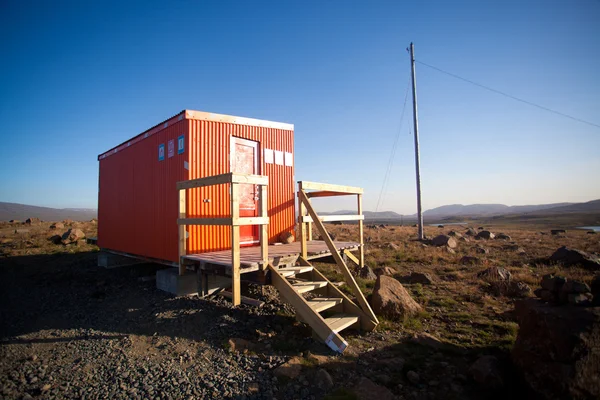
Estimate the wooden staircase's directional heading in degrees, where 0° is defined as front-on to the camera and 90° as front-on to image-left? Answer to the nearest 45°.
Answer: approximately 315°

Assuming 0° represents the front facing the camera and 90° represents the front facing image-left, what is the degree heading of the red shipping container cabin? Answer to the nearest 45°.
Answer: approximately 315°

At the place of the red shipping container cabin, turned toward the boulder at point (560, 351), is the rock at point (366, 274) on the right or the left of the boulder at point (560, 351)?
left

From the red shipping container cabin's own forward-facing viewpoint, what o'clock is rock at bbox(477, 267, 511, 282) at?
The rock is roughly at 11 o'clock from the red shipping container cabin.

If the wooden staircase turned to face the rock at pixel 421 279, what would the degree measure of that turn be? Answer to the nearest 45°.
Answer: approximately 90° to its left

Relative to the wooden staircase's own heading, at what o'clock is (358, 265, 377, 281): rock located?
The rock is roughly at 8 o'clock from the wooden staircase.

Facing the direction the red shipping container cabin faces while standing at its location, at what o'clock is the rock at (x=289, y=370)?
The rock is roughly at 1 o'clock from the red shipping container cabin.

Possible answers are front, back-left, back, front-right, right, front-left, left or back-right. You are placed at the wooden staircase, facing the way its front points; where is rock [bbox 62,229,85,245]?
back

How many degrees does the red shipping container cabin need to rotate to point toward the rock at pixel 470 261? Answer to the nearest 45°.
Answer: approximately 45° to its left

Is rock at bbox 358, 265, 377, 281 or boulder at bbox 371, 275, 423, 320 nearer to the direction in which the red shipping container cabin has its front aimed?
the boulder

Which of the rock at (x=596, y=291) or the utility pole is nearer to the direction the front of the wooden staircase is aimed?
the rock

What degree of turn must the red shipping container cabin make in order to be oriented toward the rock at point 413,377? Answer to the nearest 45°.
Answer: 0° — it already faces it
